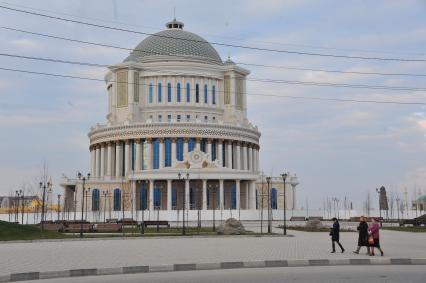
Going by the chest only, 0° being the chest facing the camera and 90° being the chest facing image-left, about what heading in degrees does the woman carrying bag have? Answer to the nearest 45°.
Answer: approximately 90°
